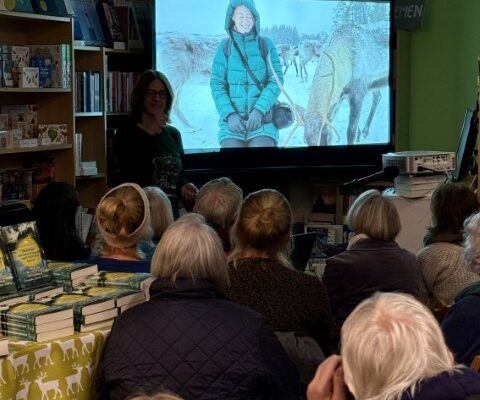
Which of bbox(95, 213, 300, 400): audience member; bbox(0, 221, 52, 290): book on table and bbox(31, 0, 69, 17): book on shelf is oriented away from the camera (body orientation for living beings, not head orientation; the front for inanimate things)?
the audience member

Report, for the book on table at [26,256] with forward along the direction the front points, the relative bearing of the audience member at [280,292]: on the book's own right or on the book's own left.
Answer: on the book's own left

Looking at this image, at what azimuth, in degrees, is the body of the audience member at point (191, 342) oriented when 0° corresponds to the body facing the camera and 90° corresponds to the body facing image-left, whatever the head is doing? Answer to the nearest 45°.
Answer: approximately 180°

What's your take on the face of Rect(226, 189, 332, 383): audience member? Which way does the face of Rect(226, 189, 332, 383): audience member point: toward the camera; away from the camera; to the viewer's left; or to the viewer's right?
away from the camera

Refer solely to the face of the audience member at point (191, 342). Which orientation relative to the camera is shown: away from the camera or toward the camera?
away from the camera

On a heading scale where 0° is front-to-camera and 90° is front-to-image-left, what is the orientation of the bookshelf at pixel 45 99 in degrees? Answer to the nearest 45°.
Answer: approximately 315°

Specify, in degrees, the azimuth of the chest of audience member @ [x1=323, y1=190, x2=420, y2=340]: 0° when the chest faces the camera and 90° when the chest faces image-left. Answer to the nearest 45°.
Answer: approximately 180°

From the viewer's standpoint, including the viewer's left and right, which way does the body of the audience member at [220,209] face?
facing away from the viewer

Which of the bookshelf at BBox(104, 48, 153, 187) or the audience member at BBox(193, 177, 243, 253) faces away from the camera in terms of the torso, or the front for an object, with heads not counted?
the audience member
